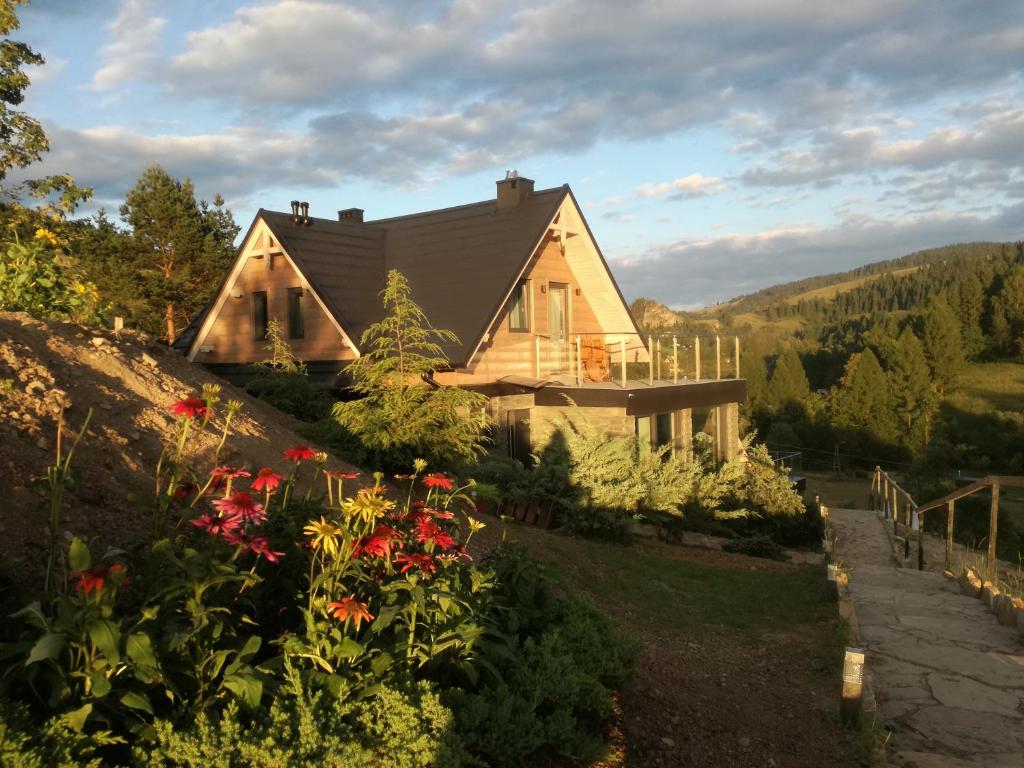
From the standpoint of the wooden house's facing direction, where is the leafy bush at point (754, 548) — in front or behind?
in front

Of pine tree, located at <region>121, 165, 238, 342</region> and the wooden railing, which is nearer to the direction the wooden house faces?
the wooden railing

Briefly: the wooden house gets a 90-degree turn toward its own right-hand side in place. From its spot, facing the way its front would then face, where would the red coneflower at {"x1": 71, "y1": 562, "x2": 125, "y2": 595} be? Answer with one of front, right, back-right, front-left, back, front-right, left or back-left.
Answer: front-left

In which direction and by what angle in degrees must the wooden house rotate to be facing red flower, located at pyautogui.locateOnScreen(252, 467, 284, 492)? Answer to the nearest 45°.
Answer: approximately 45° to its right

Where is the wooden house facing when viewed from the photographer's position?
facing the viewer and to the right of the viewer

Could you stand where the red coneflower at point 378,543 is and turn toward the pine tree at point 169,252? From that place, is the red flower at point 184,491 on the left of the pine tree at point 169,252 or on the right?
left

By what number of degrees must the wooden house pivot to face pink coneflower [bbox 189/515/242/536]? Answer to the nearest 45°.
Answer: approximately 45° to its right

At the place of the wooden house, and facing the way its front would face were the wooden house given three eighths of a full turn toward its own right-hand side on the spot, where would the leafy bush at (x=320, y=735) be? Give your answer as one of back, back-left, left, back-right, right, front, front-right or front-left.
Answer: left

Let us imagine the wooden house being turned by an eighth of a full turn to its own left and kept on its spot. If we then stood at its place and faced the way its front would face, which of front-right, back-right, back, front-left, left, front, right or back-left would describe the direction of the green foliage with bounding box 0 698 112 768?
right

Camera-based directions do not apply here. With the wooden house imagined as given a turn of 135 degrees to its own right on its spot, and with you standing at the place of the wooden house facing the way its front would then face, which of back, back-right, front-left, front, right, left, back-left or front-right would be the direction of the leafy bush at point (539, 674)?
left

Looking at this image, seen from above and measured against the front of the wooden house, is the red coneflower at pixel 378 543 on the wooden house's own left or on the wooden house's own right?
on the wooden house's own right

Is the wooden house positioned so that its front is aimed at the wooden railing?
yes

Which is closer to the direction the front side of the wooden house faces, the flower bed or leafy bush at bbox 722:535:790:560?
the leafy bush

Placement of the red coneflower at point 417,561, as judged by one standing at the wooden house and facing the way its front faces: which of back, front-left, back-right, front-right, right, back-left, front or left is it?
front-right

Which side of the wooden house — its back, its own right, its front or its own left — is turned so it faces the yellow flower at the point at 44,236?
right

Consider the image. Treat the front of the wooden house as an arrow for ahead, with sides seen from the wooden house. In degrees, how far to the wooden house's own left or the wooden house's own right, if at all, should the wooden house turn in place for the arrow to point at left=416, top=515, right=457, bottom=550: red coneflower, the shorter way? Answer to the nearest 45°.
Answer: approximately 45° to the wooden house's own right

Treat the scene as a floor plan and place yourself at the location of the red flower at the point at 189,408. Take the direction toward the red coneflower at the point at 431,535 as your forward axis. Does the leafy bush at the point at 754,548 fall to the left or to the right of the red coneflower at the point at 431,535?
left

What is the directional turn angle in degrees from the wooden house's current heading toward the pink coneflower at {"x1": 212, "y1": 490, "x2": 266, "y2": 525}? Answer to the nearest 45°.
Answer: approximately 45° to its right
